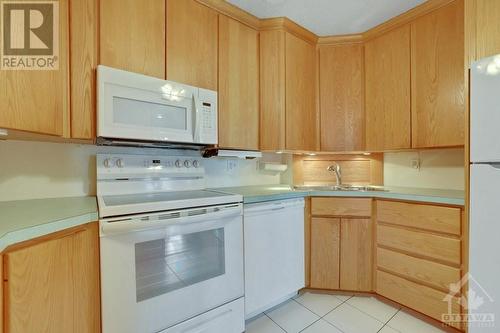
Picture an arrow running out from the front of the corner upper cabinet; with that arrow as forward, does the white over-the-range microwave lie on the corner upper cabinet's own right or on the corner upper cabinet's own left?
on the corner upper cabinet's own right

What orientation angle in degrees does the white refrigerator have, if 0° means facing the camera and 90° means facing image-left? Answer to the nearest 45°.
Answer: approximately 45°

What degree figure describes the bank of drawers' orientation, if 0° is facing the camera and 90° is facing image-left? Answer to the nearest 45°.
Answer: approximately 45°

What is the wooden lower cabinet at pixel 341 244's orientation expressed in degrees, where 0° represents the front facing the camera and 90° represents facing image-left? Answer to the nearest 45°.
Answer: approximately 0°

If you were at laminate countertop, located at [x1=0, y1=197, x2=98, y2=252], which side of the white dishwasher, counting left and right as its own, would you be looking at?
right

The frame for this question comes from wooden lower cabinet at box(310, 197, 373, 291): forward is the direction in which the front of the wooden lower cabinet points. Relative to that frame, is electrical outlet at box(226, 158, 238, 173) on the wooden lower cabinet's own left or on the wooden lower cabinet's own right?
on the wooden lower cabinet's own right

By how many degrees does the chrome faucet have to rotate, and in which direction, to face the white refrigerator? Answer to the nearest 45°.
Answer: approximately 90° to its left

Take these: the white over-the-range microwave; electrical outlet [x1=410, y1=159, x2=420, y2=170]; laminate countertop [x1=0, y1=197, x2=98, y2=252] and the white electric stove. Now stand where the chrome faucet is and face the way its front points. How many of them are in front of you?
3
